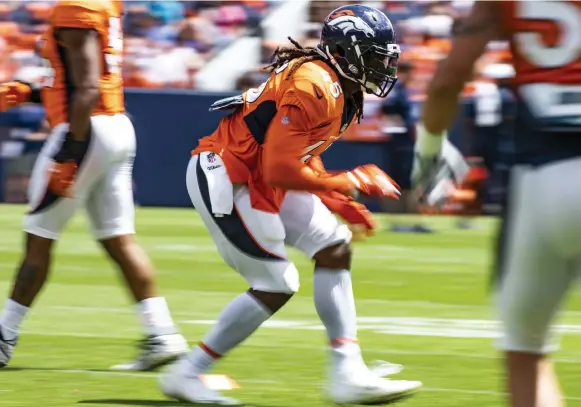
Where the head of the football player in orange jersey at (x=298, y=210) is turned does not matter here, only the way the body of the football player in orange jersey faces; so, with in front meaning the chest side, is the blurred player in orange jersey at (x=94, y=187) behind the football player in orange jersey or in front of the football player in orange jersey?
behind

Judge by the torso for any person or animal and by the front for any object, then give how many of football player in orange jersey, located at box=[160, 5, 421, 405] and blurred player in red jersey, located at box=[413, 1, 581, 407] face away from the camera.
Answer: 1

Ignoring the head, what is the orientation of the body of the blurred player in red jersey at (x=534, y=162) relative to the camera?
away from the camera

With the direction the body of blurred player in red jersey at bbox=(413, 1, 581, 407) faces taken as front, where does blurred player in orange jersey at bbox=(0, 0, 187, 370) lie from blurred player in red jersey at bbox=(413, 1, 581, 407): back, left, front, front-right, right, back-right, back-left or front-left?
front-left

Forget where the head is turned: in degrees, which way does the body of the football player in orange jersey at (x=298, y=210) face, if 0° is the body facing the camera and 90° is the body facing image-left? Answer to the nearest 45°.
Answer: approximately 270°

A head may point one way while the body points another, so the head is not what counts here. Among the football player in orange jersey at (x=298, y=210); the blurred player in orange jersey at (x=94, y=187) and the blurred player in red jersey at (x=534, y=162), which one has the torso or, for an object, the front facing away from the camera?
the blurred player in red jersey at (x=534, y=162)

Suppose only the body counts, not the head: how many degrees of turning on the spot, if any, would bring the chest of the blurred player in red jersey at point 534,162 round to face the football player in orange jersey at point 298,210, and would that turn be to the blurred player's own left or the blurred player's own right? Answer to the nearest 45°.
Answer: approximately 45° to the blurred player's own left

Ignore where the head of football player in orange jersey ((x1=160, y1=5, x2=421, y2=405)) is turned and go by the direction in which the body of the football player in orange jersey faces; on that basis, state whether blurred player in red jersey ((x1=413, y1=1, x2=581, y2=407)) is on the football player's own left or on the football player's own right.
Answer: on the football player's own right

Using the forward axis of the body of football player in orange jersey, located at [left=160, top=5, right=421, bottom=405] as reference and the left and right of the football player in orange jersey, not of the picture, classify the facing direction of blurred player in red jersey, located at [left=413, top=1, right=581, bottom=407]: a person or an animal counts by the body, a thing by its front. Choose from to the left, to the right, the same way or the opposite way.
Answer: to the left
